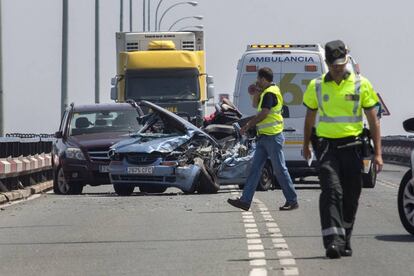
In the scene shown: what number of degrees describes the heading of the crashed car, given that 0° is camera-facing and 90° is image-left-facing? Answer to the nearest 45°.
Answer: approximately 45°

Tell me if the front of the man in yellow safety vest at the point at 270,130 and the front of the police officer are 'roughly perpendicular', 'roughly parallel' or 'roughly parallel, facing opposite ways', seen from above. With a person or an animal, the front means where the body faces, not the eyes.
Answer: roughly perpendicular

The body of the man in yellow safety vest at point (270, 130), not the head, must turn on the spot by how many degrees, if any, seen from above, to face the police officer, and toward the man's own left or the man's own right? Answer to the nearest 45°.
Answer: approximately 90° to the man's own left

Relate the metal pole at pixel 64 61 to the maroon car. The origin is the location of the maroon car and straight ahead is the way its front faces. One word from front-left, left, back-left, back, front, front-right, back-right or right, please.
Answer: back

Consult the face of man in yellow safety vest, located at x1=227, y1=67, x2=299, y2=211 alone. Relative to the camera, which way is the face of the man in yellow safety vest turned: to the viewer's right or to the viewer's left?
to the viewer's left

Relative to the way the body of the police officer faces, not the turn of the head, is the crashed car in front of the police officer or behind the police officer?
behind

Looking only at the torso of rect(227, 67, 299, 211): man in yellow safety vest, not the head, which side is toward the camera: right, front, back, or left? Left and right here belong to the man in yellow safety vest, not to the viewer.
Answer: left
